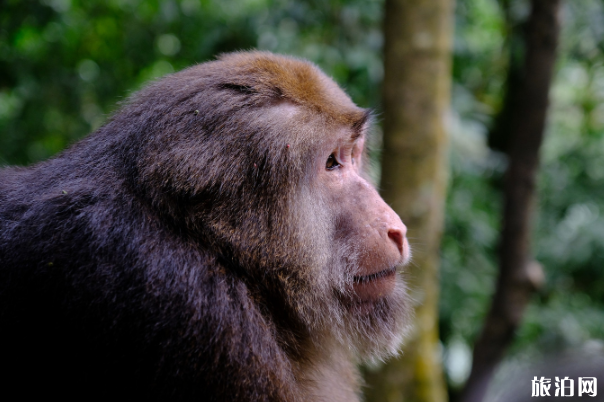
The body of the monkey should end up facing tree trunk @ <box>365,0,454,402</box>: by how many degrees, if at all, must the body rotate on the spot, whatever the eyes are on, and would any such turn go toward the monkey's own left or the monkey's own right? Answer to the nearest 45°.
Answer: approximately 45° to the monkey's own left

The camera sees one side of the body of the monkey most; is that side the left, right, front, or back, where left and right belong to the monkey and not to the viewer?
right

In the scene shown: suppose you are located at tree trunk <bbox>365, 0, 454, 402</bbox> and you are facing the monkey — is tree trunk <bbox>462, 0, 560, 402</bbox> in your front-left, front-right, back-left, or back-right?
back-left
